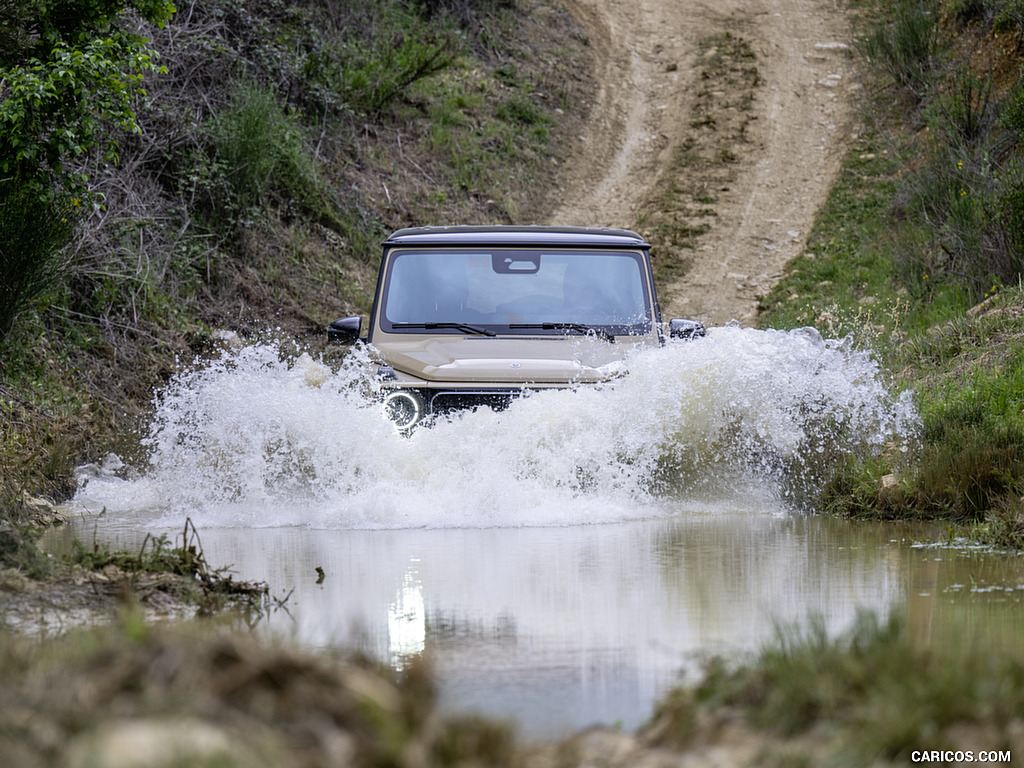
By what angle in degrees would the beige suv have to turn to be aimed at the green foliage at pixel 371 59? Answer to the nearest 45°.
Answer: approximately 180°

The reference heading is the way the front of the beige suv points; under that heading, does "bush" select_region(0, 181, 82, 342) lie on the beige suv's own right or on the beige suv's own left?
on the beige suv's own right

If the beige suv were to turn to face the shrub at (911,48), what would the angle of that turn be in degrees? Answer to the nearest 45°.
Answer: approximately 135° to its left

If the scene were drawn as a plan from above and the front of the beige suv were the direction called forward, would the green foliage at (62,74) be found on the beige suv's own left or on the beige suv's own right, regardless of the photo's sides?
on the beige suv's own right

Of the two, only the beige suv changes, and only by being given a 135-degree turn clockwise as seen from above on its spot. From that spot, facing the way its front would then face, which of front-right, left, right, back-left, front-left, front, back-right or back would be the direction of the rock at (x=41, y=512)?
front-left

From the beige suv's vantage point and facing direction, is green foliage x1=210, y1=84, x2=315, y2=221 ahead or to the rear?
to the rear

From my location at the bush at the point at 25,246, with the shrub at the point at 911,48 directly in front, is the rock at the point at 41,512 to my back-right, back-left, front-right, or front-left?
back-right

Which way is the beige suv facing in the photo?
toward the camera
